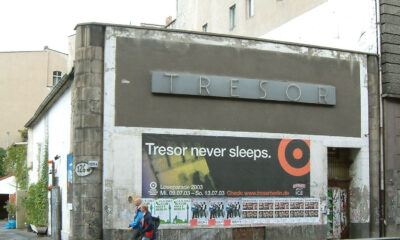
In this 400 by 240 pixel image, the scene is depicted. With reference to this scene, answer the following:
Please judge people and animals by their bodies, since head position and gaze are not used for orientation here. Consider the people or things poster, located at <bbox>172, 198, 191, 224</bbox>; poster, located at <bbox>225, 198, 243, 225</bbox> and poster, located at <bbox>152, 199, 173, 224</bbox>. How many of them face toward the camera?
3

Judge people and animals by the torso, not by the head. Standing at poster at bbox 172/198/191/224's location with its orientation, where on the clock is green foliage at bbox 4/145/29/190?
The green foliage is roughly at 5 o'clock from the poster.

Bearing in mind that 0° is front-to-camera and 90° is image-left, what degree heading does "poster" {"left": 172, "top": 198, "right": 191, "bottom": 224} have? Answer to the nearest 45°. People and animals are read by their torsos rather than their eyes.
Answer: approximately 0°

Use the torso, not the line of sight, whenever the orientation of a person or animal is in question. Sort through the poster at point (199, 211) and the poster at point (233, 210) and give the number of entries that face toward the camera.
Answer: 2

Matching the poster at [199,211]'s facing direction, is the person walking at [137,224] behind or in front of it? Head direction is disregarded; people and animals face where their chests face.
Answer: in front

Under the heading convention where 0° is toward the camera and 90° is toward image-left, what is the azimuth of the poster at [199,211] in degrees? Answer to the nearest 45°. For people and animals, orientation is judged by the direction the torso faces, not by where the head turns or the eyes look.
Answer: approximately 0°

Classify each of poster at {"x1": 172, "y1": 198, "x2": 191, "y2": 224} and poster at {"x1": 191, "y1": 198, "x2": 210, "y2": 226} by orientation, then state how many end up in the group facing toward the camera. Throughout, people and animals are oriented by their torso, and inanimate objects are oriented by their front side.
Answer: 2

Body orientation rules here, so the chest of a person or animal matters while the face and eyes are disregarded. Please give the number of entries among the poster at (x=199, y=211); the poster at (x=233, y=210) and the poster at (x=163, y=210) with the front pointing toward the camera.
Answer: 3

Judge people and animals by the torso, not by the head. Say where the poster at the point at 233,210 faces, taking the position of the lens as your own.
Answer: facing the viewer

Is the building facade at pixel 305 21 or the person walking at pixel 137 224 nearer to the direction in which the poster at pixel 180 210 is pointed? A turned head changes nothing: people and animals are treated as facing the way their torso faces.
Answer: the person walking
